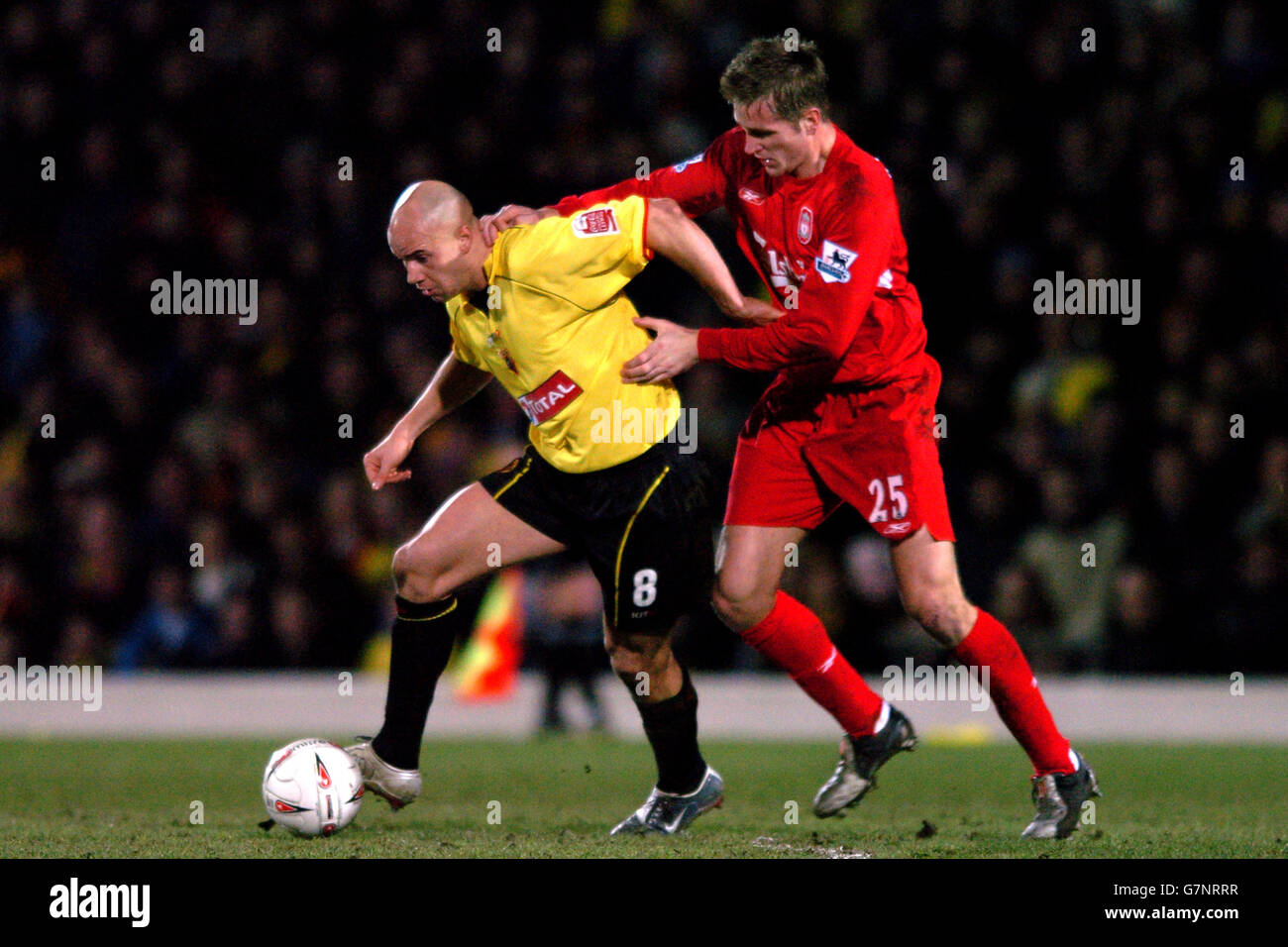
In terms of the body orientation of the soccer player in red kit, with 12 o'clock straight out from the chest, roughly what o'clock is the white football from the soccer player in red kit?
The white football is roughly at 1 o'clock from the soccer player in red kit.

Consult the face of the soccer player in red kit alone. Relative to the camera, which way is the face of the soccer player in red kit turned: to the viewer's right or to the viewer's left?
to the viewer's left

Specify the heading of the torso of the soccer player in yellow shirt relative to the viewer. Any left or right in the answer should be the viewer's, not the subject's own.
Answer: facing the viewer and to the left of the viewer

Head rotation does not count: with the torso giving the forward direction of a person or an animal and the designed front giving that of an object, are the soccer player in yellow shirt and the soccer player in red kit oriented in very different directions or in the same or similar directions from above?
same or similar directions

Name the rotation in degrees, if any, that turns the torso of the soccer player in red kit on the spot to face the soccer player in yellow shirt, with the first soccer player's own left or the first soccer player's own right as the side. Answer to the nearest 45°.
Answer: approximately 45° to the first soccer player's own right

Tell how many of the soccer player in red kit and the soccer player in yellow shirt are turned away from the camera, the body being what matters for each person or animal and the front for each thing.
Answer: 0
